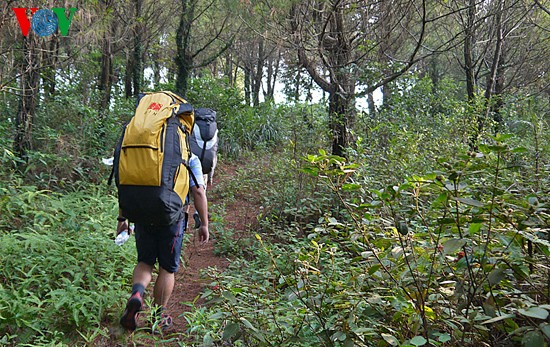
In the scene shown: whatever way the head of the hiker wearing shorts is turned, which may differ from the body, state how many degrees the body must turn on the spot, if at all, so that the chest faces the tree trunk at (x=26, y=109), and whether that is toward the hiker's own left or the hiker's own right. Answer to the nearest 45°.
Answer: approximately 45° to the hiker's own left

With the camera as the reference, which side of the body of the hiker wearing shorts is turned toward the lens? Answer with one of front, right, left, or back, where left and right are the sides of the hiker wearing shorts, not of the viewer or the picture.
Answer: back
